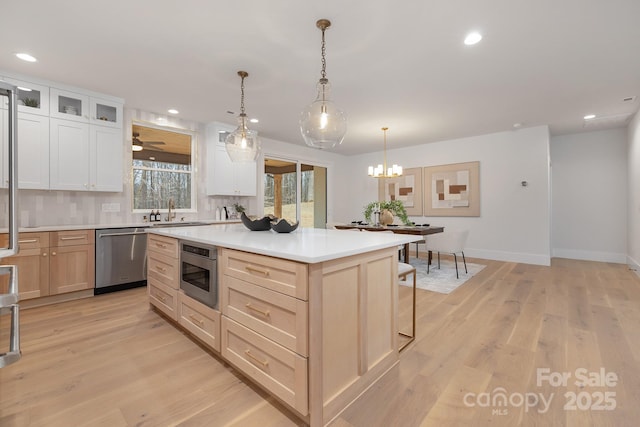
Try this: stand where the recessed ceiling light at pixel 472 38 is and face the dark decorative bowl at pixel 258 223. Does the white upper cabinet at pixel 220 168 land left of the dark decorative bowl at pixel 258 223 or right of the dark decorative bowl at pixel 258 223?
right

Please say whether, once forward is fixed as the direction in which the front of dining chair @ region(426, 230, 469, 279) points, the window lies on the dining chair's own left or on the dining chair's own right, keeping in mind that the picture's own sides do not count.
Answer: on the dining chair's own left

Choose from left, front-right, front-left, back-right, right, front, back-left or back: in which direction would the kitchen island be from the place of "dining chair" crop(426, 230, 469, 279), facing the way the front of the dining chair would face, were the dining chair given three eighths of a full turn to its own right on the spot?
right

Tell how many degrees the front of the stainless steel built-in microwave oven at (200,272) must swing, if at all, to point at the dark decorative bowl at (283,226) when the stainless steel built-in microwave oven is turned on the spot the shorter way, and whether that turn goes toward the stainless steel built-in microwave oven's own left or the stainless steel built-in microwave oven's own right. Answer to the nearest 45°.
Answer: approximately 135° to the stainless steel built-in microwave oven's own left

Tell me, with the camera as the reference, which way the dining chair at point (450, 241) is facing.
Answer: facing away from the viewer and to the left of the viewer

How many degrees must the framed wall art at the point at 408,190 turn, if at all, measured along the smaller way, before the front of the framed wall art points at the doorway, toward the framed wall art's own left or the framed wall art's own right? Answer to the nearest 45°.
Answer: approximately 45° to the framed wall art's own right

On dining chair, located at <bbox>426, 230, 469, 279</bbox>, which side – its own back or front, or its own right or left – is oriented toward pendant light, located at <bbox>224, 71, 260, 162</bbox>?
left

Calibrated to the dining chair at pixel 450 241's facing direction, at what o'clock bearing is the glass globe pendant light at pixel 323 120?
The glass globe pendant light is roughly at 8 o'clock from the dining chair.

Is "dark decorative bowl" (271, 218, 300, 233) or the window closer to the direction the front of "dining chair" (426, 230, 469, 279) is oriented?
the window

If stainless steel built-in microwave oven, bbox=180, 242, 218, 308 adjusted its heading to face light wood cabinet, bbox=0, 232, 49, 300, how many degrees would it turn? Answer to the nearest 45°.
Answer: approximately 90° to its right

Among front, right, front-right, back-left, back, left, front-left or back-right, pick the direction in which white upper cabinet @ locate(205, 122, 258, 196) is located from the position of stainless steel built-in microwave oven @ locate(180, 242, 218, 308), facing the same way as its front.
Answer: back-right

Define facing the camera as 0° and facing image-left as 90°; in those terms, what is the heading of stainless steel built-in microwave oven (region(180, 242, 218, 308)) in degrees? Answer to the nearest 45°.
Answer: approximately 45°

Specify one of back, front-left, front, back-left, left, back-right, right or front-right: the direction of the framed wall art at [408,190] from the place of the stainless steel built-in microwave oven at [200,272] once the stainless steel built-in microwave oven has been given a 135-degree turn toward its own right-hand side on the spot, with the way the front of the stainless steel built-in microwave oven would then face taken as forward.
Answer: front-right
